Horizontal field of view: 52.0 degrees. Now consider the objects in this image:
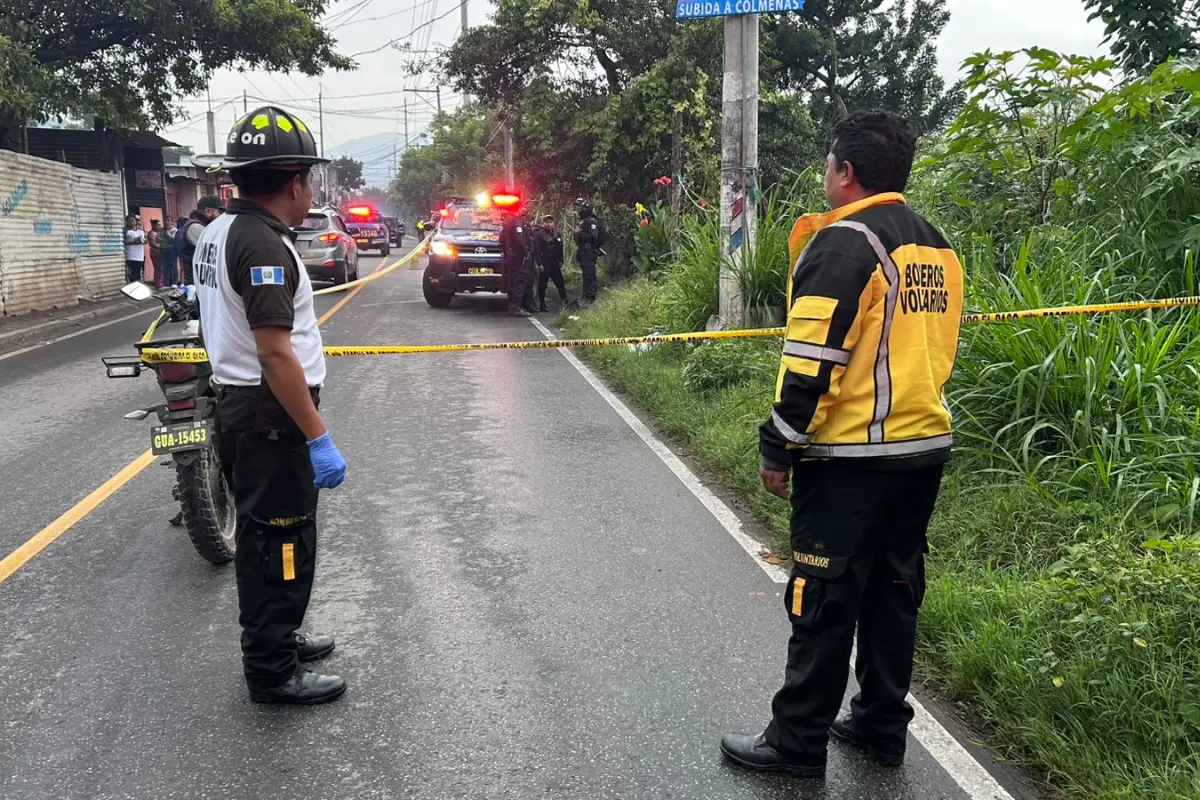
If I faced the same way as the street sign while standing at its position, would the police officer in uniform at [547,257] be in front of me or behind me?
behind

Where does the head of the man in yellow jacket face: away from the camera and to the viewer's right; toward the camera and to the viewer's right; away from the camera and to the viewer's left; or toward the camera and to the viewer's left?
away from the camera and to the viewer's left

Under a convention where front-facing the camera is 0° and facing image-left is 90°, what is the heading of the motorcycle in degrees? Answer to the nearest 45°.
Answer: approximately 180°

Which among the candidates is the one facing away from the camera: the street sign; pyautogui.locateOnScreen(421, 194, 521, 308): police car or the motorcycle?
the motorcycle

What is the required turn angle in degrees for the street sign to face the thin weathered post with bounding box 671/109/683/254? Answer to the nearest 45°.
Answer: approximately 180°

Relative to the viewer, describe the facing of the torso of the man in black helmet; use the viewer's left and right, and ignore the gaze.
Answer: facing away from the viewer and to the right of the viewer
